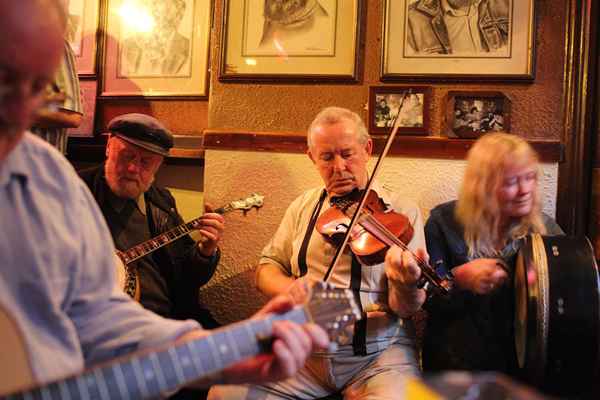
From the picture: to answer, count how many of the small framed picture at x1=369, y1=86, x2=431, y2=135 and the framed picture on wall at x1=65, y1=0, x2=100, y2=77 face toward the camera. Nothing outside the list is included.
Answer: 2

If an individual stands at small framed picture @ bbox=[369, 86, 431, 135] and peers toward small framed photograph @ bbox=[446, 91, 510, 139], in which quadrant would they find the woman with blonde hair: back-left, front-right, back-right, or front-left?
front-right

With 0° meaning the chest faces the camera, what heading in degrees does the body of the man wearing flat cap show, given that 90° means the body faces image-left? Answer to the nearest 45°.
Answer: approximately 0°

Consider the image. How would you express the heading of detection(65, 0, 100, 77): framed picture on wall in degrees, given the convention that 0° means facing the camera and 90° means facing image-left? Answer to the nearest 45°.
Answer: approximately 0°

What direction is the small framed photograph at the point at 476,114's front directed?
toward the camera

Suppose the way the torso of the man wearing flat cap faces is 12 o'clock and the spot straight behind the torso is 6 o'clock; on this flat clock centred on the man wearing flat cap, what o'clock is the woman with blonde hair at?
The woman with blonde hair is roughly at 10 o'clock from the man wearing flat cap.

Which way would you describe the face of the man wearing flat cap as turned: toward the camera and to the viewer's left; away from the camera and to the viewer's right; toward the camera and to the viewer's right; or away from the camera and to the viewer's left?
toward the camera and to the viewer's right

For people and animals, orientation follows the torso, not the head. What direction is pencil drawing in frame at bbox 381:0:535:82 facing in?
toward the camera

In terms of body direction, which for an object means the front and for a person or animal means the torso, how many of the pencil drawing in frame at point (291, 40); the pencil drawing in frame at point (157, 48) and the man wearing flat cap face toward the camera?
3

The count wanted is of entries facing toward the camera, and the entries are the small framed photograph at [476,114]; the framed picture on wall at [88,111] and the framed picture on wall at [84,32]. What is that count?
3

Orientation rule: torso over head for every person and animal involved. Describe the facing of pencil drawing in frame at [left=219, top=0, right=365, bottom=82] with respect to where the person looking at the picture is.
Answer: facing the viewer

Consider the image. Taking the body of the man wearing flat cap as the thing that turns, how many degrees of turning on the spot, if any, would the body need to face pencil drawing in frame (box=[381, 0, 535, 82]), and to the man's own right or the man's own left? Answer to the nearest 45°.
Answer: approximately 90° to the man's own left
